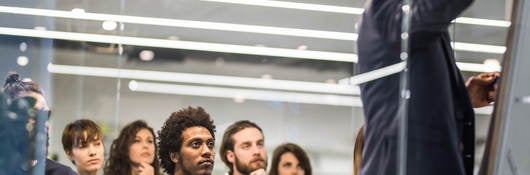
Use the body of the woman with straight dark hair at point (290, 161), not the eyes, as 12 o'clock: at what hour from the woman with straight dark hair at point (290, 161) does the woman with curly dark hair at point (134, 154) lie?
the woman with curly dark hair at point (134, 154) is roughly at 4 o'clock from the woman with straight dark hair at point (290, 161).

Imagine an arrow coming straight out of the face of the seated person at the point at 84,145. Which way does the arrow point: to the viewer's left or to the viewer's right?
to the viewer's right

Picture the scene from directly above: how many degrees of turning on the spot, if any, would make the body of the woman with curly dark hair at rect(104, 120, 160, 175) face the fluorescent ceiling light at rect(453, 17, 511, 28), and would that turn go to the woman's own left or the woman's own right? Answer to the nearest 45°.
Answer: approximately 45° to the woman's own left

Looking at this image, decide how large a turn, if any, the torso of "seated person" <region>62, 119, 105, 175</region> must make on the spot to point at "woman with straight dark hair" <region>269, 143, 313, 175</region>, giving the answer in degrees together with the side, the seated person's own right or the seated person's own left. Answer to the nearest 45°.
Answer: approximately 45° to the seated person's own left

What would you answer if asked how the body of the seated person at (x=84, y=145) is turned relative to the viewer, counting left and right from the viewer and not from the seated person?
facing the viewer and to the right of the viewer

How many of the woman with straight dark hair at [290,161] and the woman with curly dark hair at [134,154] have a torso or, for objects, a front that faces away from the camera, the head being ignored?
0

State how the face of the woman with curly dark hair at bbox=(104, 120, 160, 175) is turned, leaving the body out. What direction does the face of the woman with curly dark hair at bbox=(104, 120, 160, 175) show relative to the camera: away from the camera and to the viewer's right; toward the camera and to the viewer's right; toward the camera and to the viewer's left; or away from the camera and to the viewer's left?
toward the camera and to the viewer's right

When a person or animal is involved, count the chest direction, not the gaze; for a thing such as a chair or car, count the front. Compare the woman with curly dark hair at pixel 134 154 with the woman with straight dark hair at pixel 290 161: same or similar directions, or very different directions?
same or similar directions

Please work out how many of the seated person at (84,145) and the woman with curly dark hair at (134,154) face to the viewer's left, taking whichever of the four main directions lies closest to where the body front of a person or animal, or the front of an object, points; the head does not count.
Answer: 0

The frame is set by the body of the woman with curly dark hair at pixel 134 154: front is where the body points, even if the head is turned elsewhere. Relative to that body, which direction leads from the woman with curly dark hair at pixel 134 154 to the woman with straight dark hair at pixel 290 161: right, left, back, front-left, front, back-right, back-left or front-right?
front-left
